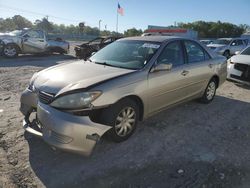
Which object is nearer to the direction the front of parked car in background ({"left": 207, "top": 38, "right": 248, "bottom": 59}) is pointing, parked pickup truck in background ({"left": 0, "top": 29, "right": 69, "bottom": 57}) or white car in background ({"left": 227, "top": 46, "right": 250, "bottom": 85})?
the parked pickup truck in background

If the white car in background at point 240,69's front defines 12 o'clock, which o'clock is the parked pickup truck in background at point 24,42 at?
The parked pickup truck in background is roughly at 2 o'clock from the white car in background.

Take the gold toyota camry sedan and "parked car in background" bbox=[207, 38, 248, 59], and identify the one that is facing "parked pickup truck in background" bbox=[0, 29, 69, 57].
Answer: "parked car in background" bbox=[207, 38, 248, 59]

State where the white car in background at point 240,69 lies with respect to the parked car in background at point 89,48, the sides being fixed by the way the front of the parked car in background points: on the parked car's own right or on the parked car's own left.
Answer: on the parked car's own left

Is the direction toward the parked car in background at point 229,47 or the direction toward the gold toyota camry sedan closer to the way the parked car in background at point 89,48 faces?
the gold toyota camry sedan

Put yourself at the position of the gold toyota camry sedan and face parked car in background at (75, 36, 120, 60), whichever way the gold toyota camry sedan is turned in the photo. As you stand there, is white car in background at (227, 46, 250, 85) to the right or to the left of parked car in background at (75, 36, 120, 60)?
right

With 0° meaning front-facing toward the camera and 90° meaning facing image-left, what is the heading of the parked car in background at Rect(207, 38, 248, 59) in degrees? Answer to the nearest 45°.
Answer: approximately 45°
